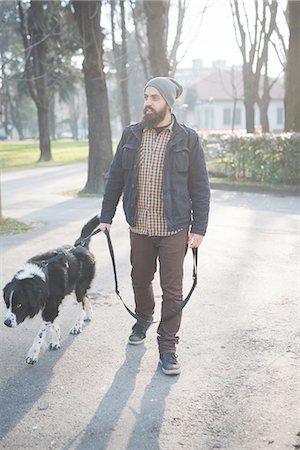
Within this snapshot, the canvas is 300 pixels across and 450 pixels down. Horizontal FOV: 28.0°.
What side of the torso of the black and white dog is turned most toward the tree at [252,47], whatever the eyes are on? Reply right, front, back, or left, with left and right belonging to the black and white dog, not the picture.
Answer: back

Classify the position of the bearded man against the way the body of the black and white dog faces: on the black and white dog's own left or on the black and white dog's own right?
on the black and white dog's own left

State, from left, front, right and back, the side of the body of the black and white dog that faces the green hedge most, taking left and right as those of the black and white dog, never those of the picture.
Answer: back

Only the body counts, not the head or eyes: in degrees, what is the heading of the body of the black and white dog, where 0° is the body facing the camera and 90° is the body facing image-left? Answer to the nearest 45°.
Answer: approximately 45°
